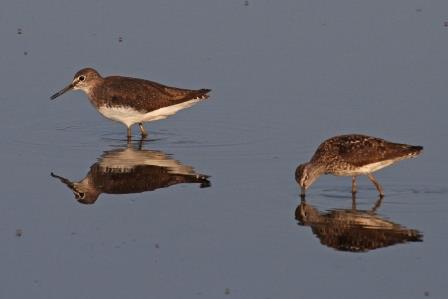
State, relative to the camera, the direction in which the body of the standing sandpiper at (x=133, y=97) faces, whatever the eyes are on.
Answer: to the viewer's left

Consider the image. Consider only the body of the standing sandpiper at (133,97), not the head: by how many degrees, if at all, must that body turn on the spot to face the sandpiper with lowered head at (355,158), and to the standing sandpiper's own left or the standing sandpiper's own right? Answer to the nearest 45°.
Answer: approximately 135° to the standing sandpiper's own left

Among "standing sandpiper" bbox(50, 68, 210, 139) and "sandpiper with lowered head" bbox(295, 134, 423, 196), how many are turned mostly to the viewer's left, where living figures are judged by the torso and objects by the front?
2

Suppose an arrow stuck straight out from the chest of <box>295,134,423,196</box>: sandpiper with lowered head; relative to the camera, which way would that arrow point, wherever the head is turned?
to the viewer's left
